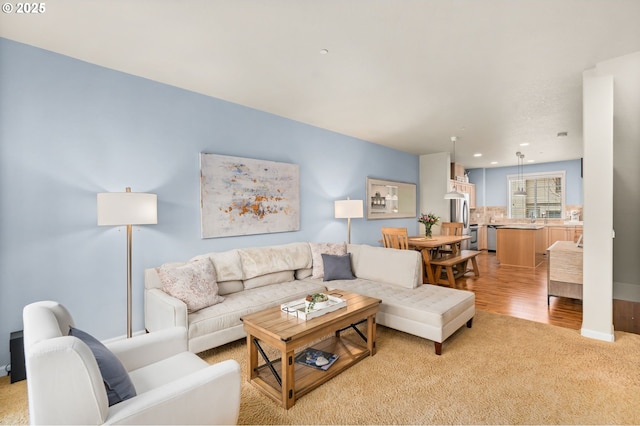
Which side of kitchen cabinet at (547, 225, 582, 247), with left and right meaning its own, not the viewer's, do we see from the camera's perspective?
front

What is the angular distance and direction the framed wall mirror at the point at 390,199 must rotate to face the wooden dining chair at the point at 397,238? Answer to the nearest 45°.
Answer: approximately 45° to its right

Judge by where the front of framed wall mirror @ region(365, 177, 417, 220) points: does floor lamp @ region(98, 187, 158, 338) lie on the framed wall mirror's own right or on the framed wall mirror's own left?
on the framed wall mirror's own right

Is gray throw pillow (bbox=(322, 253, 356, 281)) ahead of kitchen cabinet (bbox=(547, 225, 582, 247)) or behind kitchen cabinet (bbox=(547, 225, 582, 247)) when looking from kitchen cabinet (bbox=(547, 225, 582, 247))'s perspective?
ahead

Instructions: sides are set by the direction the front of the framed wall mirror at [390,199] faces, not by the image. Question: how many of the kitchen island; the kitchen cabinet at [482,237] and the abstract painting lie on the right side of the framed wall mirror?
1

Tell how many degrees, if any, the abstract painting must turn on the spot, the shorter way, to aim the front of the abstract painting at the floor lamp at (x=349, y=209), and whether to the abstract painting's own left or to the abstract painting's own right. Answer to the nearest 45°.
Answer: approximately 45° to the abstract painting's own left

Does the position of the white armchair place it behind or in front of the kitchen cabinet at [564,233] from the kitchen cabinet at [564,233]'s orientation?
in front

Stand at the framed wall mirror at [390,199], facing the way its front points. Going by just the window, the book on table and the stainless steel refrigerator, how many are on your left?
2

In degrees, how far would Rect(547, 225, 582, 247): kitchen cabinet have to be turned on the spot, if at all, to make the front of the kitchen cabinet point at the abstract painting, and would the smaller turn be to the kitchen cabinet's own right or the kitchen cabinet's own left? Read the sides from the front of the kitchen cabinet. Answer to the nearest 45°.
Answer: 0° — it already faces it

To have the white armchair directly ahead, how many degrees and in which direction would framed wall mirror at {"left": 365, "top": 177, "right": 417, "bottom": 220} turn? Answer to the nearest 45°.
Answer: approximately 45° to its right

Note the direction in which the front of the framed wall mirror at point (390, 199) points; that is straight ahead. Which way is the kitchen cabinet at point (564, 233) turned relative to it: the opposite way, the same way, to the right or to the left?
to the right
